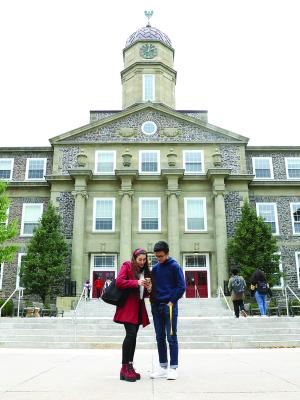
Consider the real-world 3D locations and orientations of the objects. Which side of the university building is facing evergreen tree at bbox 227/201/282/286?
left

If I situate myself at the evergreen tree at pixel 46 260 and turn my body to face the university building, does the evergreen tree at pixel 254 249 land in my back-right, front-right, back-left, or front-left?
front-right

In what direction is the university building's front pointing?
toward the camera

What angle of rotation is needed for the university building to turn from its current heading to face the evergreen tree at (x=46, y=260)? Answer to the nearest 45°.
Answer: approximately 90° to its right
